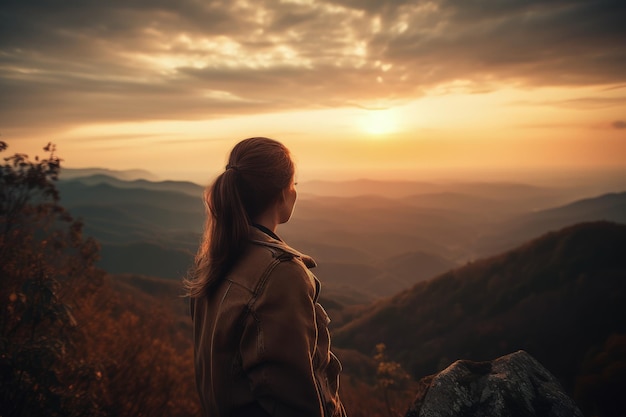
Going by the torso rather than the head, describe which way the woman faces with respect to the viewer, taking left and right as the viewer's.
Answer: facing away from the viewer and to the right of the viewer

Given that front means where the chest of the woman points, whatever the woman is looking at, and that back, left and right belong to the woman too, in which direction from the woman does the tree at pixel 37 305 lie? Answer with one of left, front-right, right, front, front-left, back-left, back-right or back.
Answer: left

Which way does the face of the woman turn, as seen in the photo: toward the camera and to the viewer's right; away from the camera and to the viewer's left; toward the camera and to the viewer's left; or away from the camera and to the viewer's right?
away from the camera and to the viewer's right

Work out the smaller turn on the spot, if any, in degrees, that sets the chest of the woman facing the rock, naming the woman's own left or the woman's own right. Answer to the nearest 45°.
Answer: approximately 45° to the woman's own right
